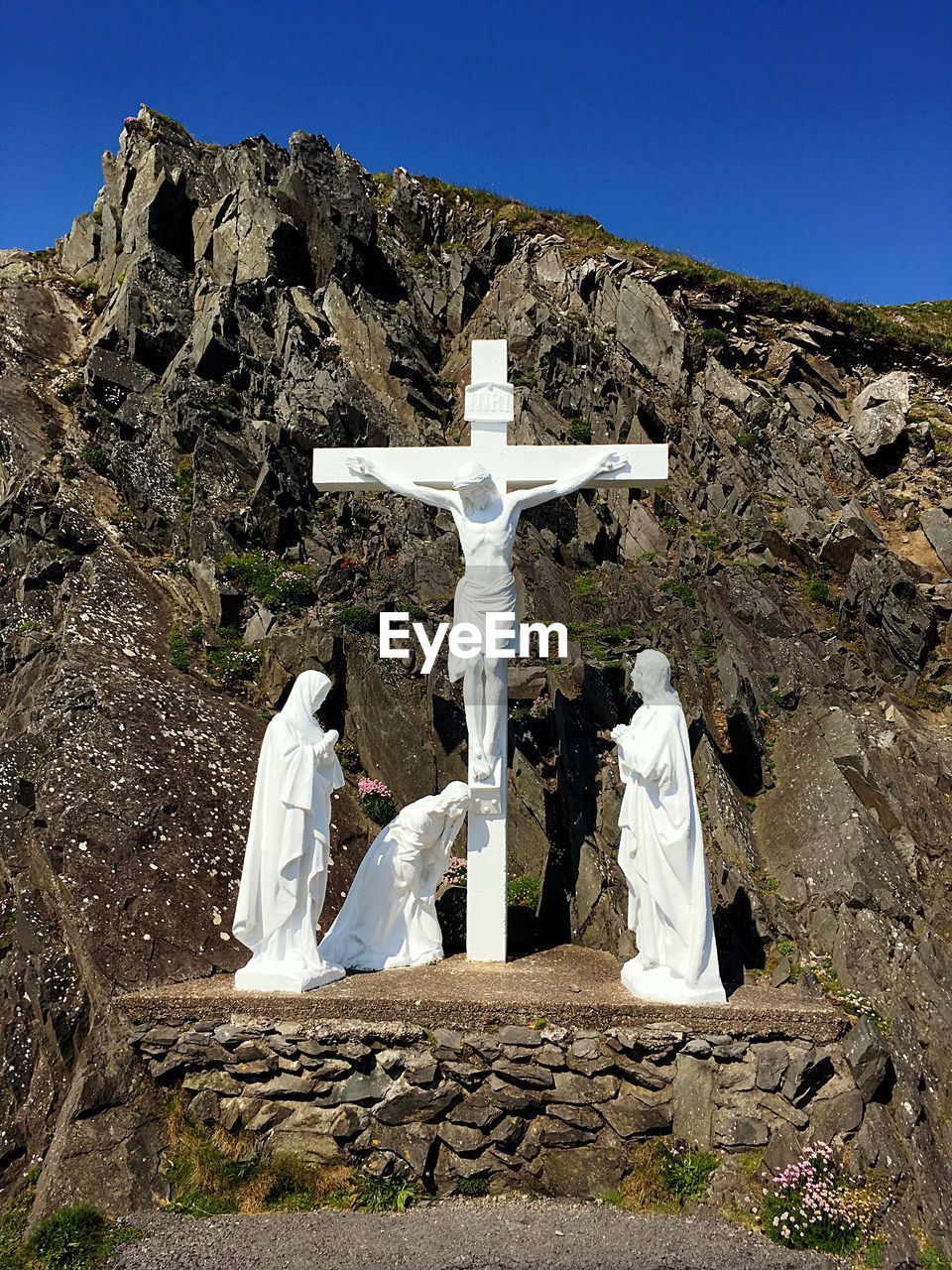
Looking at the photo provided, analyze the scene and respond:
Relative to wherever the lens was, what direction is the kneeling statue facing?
facing to the right of the viewer

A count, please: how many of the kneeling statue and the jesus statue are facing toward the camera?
1

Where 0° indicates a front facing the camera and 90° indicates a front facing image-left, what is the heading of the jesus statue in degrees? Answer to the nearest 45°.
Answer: approximately 0°

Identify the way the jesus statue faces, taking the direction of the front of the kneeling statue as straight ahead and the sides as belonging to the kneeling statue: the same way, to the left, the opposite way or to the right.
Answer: to the right

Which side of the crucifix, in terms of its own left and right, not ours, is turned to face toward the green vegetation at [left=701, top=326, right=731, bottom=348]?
back

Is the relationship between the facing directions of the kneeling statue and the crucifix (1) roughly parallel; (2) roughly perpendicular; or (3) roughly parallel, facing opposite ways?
roughly perpendicular

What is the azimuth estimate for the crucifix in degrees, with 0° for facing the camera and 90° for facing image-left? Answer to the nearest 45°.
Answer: approximately 0°
